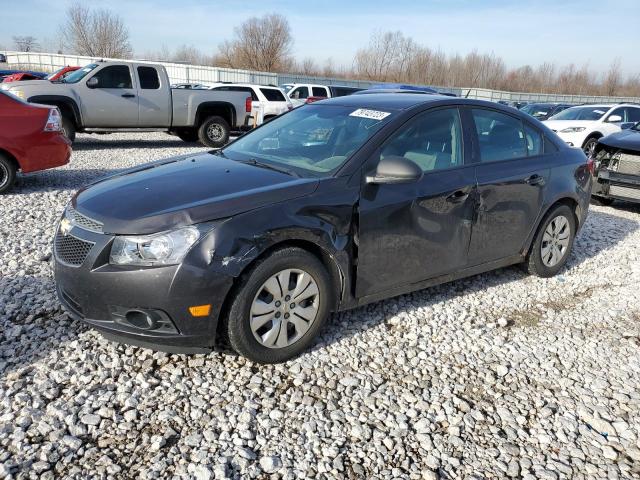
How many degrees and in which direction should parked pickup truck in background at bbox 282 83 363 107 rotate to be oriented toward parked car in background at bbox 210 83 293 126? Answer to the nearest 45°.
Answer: approximately 45° to its left

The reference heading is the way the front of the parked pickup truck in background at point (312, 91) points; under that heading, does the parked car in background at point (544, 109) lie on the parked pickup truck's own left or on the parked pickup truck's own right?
on the parked pickup truck's own left

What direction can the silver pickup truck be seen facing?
to the viewer's left

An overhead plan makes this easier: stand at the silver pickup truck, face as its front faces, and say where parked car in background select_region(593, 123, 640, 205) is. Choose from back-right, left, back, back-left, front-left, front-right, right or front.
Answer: back-left

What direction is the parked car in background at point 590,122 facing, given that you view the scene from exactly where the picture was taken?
facing the viewer and to the left of the viewer

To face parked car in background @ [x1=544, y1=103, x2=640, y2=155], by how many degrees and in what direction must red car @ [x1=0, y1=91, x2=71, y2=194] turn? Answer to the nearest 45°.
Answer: approximately 180°

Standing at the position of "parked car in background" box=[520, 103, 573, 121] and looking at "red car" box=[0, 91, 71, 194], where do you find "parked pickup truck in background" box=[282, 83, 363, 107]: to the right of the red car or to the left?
right

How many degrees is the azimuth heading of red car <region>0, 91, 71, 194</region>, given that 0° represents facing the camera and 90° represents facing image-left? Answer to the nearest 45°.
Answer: approximately 90°

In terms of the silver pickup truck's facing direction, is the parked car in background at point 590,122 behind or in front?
behind

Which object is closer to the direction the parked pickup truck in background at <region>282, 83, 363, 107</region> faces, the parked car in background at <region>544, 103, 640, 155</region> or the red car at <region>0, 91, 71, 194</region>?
the red car

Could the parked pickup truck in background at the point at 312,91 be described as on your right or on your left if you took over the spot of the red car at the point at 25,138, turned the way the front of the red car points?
on your right

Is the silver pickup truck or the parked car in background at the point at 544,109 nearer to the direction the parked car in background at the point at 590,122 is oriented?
the silver pickup truck

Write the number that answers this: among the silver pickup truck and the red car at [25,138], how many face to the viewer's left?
2

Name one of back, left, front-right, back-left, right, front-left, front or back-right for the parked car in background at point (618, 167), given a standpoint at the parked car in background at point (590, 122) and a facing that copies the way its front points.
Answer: front-left

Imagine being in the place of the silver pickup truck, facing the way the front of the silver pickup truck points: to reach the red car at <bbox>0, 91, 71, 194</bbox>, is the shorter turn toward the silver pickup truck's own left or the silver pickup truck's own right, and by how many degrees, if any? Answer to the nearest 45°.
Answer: approximately 90° to the silver pickup truck's own left
